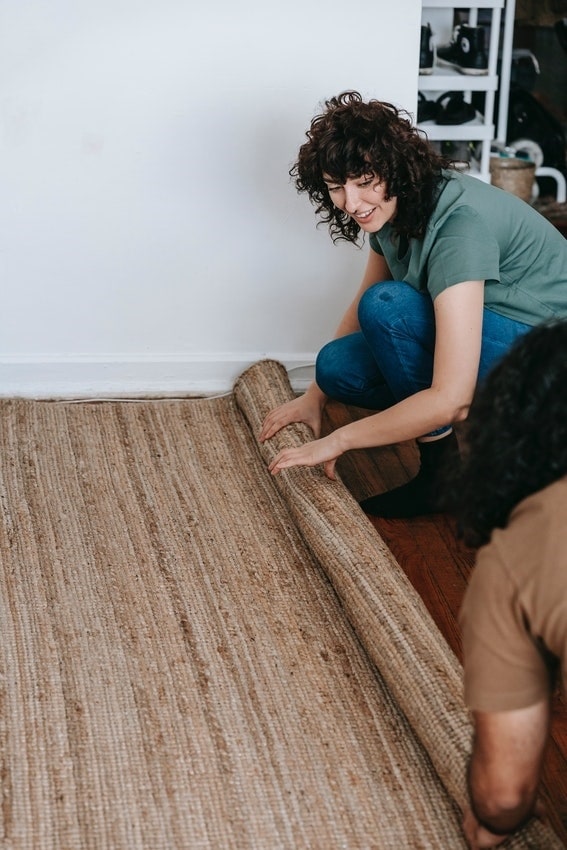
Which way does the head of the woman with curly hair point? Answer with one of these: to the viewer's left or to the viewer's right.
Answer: to the viewer's left

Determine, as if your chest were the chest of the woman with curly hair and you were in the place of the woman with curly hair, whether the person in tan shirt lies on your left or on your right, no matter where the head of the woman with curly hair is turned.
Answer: on your left

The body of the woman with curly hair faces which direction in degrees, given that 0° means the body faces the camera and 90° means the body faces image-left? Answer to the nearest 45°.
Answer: approximately 45°

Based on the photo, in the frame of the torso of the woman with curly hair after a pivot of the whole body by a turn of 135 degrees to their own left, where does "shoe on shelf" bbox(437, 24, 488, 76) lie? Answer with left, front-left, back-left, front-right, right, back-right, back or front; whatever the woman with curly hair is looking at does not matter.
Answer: left

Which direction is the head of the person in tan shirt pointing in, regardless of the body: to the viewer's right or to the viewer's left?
to the viewer's left

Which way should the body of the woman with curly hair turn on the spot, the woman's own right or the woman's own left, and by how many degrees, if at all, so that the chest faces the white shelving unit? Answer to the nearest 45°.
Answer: approximately 135° to the woman's own right

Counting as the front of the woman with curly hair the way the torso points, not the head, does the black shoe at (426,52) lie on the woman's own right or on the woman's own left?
on the woman's own right
